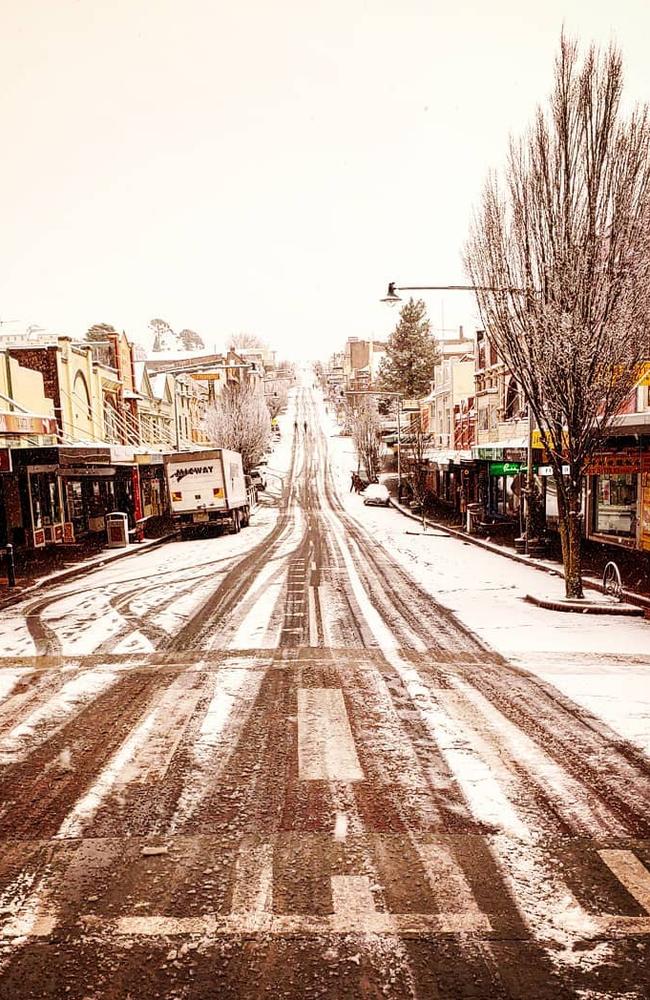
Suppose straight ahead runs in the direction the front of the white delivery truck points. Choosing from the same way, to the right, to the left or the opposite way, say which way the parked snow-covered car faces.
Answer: the opposite way

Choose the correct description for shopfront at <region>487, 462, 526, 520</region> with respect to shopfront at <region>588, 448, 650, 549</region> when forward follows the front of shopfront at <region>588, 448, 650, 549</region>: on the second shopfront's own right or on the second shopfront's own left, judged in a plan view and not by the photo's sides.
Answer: on the second shopfront's own right

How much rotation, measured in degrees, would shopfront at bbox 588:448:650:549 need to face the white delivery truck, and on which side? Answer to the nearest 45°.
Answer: approximately 45° to its right

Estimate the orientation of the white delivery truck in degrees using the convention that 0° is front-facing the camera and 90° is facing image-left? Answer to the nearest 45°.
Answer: approximately 180°

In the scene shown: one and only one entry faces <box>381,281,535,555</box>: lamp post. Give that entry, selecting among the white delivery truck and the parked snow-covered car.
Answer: the parked snow-covered car

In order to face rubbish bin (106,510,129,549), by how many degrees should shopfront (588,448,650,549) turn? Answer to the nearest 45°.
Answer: approximately 45° to its right

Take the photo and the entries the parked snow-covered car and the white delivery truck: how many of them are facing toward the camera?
1

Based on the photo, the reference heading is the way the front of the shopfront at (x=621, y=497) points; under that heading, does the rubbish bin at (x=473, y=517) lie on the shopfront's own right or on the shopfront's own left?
on the shopfront's own right

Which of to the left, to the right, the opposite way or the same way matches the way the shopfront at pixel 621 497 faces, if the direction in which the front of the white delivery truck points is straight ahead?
to the left

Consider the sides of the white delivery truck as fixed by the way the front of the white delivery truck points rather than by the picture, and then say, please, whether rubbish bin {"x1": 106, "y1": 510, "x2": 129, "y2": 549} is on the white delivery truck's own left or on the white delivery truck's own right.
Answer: on the white delivery truck's own left
